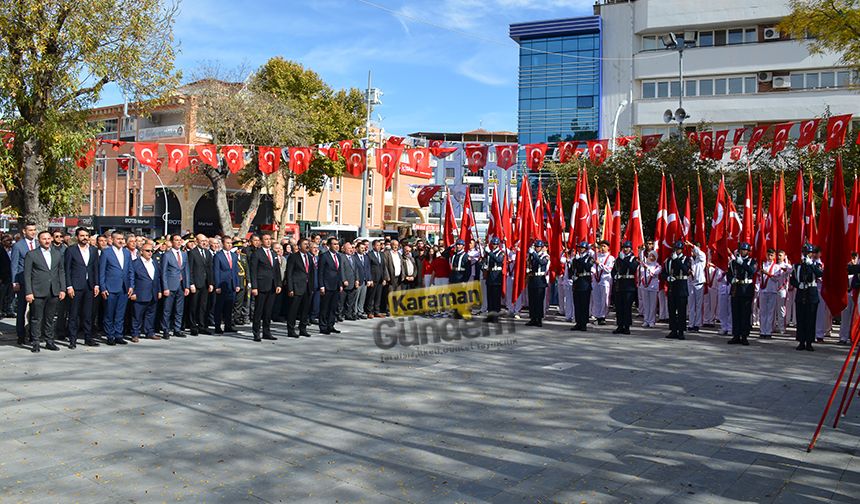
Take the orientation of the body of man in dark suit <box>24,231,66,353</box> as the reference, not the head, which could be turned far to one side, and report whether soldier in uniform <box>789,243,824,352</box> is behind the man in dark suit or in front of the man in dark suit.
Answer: in front

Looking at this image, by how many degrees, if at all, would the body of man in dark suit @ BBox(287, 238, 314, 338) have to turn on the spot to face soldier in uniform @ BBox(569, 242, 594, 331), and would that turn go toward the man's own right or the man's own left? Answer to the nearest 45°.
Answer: approximately 45° to the man's own left

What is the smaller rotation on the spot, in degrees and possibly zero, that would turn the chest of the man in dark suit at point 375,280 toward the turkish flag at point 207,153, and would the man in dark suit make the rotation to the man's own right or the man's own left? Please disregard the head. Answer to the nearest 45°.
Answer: approximately 135° to the man's own right

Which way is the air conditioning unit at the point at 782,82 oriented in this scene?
toward the camera

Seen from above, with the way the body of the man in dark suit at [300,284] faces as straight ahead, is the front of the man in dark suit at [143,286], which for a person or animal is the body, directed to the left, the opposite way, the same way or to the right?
the same way

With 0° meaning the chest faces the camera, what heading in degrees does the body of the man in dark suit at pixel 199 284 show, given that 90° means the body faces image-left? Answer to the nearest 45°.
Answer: approximately 315°

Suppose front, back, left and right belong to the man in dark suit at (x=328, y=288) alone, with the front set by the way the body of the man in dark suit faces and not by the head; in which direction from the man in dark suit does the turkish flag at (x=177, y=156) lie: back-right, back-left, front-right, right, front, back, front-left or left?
back

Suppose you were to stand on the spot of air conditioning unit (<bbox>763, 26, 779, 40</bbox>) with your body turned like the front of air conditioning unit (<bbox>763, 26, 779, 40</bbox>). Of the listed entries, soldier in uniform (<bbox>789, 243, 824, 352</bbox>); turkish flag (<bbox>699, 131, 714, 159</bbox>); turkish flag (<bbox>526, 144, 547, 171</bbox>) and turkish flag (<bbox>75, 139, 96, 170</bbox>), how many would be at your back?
0

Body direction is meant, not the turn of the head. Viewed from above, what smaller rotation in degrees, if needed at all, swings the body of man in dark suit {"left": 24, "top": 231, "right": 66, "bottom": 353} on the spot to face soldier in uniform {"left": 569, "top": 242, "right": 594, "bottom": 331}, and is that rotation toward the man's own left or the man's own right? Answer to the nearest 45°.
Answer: approximately 45° to the man's own left

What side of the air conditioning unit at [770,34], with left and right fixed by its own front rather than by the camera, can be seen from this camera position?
front

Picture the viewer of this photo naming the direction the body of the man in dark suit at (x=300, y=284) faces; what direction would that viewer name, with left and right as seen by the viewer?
facing the viewer and to the right of the viewer

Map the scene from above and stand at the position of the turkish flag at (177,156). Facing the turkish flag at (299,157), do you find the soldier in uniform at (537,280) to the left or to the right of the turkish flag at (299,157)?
right

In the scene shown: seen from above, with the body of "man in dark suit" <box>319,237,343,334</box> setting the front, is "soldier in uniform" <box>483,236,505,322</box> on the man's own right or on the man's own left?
on the man's own left

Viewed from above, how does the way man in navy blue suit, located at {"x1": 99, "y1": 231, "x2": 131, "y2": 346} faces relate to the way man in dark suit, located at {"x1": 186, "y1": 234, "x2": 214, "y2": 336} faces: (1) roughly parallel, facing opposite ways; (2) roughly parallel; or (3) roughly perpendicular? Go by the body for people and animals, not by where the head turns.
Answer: roughly parallel

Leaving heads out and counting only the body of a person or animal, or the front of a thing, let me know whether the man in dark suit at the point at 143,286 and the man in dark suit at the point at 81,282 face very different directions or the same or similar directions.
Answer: same or similar directions

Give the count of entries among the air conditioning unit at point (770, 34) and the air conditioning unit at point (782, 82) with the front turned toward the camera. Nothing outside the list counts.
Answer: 2
